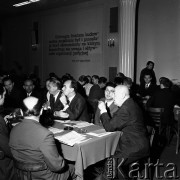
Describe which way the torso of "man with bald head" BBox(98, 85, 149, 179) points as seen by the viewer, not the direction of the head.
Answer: to the viewer's left

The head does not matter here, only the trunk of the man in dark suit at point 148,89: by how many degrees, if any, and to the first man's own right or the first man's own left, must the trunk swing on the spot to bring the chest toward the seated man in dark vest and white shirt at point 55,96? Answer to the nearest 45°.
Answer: approximately 45° to the first man's own right

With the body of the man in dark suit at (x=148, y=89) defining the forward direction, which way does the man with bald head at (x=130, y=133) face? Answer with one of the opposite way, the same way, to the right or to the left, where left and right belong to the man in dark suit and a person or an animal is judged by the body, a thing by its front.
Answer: to the right

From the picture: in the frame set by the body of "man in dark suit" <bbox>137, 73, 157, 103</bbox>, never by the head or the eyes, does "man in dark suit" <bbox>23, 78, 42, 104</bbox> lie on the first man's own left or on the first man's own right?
on the first man's own right

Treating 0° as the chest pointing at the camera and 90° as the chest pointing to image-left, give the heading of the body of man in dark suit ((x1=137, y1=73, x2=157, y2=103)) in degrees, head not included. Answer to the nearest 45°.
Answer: approximately 0°
